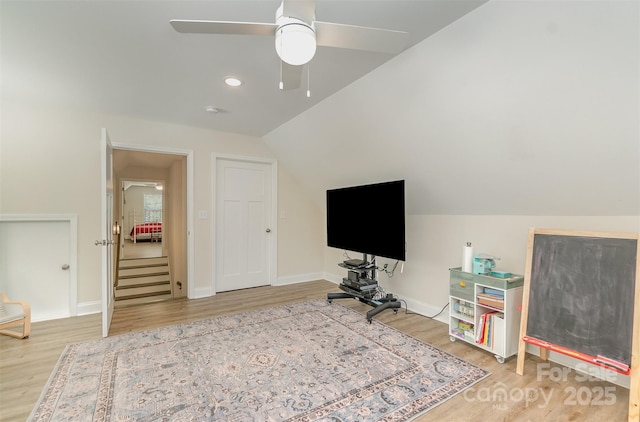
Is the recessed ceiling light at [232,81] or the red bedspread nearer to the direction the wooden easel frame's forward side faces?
the recessed ceiling light

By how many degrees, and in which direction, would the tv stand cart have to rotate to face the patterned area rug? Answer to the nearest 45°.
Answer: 0° — it already faces it

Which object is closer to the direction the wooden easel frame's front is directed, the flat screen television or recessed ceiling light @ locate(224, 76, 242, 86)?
the recessed ceiling light

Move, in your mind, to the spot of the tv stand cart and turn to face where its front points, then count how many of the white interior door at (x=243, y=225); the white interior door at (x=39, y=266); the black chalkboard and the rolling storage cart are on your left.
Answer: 2

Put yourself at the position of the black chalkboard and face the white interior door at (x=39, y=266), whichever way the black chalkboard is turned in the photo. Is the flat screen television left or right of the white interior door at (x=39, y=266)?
right

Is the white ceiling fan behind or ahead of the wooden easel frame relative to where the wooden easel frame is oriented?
ahead

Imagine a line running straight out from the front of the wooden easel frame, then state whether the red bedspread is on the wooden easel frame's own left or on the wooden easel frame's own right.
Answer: on the wooden easel frame's own right

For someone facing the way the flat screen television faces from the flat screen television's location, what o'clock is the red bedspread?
The red bedspread is roughly at 3 o'clock from the flat screen television.

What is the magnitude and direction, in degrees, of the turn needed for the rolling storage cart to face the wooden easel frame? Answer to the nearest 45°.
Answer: approximately 135° to its left

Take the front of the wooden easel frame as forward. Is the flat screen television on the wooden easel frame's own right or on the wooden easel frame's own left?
on the wooden easel frame's own right

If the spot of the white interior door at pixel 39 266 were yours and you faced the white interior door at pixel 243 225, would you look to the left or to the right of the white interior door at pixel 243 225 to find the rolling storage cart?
right

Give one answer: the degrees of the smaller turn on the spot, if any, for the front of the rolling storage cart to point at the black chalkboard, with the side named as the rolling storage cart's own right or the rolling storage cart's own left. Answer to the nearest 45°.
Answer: approximately 135° to the rolling storage cart's own left

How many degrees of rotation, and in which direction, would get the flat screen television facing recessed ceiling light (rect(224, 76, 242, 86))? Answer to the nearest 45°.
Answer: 0° — it already faces it

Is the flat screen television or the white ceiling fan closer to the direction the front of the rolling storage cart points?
the white ceiling fan
